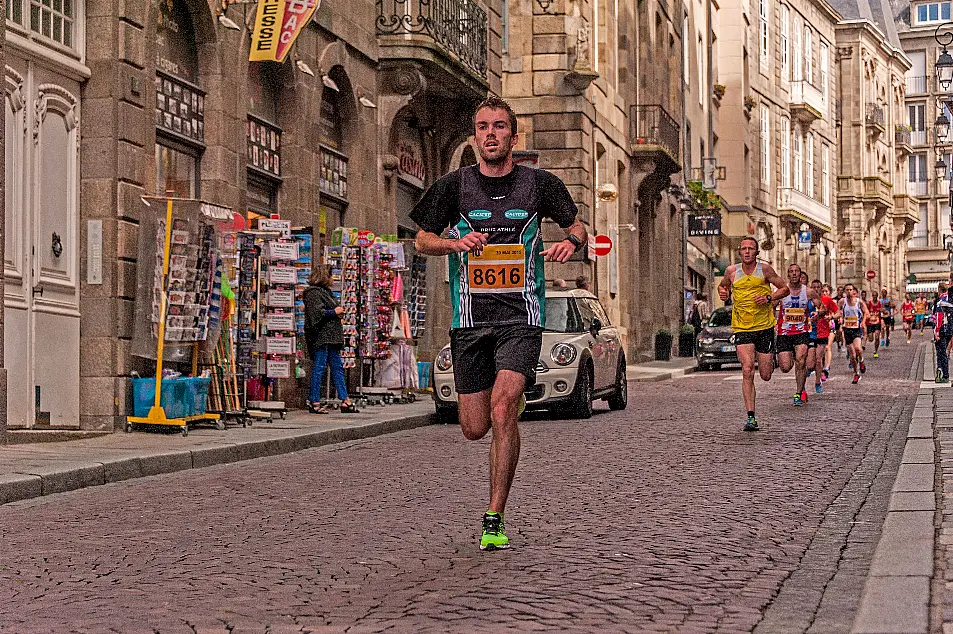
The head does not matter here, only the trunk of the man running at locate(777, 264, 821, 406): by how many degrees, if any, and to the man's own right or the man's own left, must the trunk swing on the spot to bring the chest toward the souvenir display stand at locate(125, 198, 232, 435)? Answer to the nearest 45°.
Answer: approximately 45° to the man's own right

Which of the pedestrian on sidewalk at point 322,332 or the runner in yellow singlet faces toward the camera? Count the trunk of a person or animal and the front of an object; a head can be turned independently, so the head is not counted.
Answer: the runner in yellow singlet

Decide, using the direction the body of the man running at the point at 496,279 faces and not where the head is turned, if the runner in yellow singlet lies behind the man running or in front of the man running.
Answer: behind

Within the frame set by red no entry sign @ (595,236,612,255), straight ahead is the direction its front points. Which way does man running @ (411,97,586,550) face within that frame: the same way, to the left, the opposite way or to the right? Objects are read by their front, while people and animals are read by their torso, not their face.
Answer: the same way

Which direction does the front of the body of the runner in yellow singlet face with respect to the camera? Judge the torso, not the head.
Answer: toward the camera

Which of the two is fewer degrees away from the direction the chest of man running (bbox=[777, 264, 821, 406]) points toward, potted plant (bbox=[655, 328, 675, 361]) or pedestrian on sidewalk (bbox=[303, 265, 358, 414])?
the pedestrian on sidewalk

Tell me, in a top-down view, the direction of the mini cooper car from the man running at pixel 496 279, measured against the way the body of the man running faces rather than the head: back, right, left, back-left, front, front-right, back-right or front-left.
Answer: back

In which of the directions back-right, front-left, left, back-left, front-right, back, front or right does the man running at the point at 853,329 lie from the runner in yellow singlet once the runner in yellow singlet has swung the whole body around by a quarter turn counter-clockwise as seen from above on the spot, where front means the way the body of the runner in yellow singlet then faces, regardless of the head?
left

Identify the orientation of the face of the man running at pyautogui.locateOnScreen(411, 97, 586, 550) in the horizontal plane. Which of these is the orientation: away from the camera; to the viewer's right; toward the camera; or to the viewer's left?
toward the camera

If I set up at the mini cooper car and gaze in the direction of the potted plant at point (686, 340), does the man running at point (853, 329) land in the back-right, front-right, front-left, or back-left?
front-right

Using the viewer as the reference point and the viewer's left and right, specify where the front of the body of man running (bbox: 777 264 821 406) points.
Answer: facing the viewer

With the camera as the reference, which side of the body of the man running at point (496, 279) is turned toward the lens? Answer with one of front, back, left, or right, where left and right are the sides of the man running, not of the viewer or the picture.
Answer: front
